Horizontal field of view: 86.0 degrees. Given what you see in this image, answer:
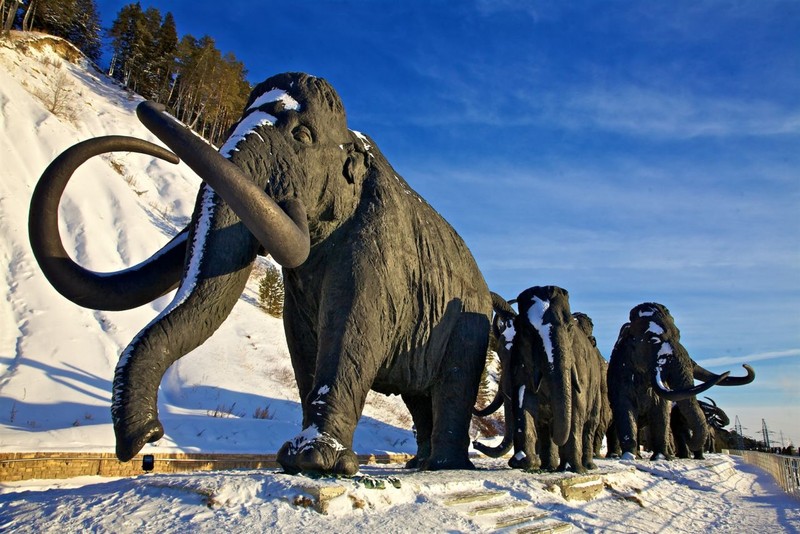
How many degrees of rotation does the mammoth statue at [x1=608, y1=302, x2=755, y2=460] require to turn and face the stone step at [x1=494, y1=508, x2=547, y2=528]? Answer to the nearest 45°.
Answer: approximately 45° to its right

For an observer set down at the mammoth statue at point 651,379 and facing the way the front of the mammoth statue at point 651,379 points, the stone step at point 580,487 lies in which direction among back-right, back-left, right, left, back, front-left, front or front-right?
front-right

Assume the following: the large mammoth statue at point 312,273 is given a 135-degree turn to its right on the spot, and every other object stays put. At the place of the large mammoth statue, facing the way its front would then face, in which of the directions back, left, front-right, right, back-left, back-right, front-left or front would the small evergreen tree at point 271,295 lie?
front

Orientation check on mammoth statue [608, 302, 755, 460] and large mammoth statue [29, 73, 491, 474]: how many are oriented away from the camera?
0

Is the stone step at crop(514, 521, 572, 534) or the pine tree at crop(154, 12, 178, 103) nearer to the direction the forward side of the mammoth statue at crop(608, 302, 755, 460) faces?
the stone step

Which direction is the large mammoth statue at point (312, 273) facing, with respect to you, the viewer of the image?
facing the viewer and to the left of the viewer

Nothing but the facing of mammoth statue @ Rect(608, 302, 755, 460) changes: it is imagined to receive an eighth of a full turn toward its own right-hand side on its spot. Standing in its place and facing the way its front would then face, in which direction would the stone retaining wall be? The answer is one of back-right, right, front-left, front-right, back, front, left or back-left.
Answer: front-right

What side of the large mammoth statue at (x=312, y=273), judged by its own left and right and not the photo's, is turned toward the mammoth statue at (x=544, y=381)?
back

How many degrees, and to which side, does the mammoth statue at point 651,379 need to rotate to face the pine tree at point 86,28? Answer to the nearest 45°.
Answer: approximately 135° to its right
